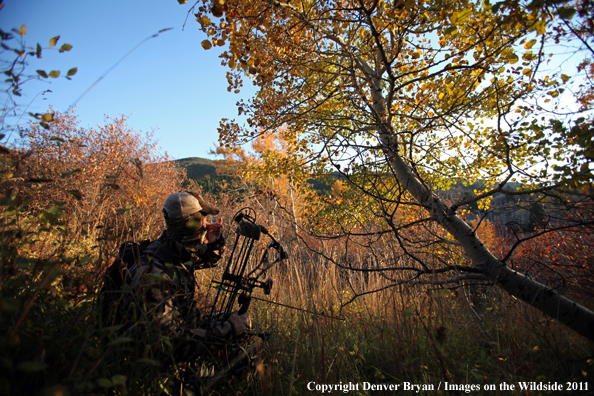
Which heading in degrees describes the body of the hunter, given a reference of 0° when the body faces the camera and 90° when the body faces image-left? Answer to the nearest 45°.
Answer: approximately 270°
